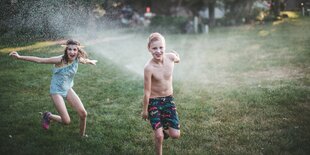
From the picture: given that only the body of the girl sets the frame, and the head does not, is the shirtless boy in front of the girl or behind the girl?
in front

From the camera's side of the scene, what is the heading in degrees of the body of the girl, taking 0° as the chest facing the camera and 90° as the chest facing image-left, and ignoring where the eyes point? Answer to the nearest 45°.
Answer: approximately 315°
